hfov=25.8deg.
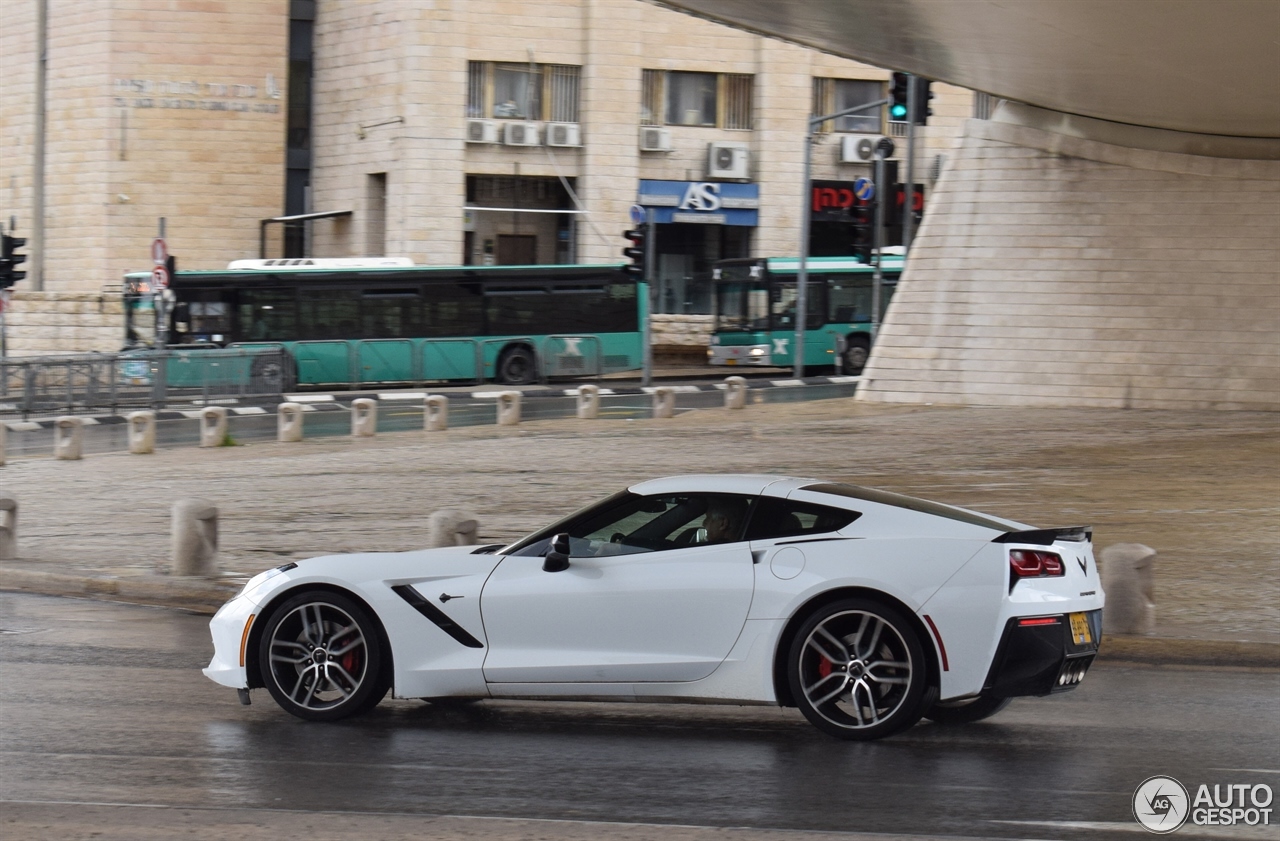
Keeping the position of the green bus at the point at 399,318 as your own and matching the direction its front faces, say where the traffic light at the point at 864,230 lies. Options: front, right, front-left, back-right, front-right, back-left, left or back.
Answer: back-left

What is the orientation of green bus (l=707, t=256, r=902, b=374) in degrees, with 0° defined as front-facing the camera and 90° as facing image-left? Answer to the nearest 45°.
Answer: approximately 45°

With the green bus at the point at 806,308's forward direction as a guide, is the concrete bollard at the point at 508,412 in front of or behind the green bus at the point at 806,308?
in front

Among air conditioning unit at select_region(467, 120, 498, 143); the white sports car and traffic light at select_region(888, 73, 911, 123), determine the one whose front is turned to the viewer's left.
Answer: the white sports car

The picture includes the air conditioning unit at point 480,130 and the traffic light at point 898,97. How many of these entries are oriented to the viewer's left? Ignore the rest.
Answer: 0

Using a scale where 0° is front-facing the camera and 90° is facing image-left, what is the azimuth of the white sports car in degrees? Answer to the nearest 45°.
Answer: approximately 90°
